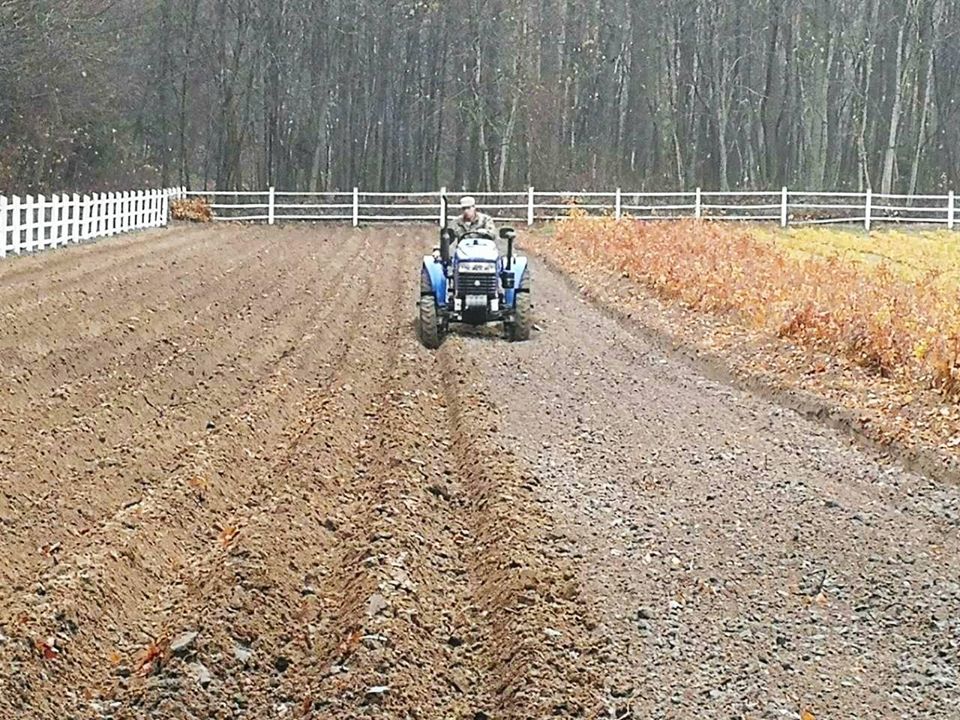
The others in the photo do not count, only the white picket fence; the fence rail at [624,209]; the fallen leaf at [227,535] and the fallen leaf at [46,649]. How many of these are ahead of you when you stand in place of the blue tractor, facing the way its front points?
2

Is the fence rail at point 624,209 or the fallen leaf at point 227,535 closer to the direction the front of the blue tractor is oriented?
the fallen leaf

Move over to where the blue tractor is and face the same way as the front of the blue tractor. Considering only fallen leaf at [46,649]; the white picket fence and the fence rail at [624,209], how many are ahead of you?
1

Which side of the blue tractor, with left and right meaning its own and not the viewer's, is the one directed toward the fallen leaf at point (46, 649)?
front

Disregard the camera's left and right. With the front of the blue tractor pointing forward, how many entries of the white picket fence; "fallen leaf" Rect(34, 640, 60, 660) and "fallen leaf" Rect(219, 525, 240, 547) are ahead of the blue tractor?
2

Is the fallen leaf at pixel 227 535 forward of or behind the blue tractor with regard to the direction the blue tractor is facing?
forward

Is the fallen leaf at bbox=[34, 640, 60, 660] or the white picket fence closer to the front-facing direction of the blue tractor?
the fallen leaf

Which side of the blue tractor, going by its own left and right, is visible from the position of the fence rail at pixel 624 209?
back

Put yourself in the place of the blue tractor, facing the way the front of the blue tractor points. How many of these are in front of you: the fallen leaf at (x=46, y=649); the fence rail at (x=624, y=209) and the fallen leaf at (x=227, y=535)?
2

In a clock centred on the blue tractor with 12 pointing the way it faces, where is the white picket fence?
The white picket fence is roughly at 5 o'clock from the blue tractor.

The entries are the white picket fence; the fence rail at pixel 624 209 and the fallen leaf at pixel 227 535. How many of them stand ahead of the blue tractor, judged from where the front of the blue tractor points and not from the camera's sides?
1

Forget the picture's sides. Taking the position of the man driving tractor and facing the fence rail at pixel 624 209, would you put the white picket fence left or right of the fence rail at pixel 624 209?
left

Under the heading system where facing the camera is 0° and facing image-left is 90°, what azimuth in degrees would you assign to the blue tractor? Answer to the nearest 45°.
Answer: approximately 0°
